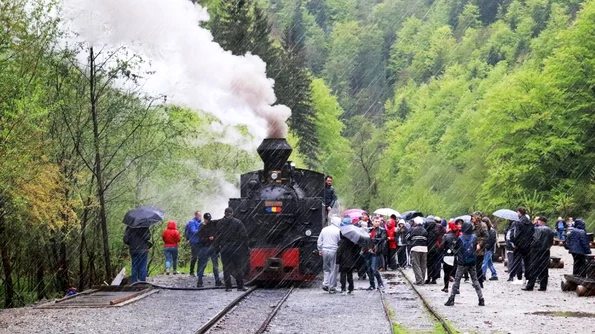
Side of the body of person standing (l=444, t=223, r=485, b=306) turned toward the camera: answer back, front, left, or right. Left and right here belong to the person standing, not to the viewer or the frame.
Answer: back

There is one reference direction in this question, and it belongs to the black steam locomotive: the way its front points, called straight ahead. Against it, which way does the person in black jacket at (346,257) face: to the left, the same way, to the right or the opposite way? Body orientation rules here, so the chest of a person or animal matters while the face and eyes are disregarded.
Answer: the opposite way

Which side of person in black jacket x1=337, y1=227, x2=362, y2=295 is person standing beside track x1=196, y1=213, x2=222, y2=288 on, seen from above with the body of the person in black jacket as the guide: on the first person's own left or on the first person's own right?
on the first person's own left

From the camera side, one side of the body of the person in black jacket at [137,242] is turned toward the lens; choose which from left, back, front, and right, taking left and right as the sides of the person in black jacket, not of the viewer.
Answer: back
